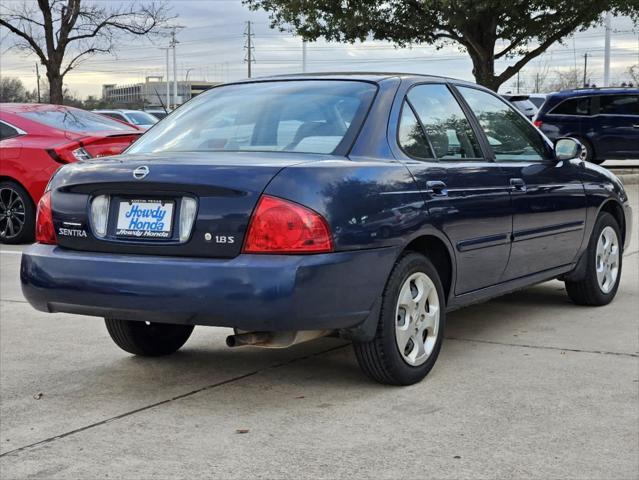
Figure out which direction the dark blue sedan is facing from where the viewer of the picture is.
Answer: facing away from the viewer and to the right of the viewer

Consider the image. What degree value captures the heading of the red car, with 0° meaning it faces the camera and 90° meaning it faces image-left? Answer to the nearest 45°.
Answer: approximately 135°

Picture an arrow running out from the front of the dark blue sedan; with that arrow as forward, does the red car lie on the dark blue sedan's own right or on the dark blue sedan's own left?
on the dark blue sedan's own left

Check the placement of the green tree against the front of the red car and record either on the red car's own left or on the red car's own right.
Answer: on the red car's own right

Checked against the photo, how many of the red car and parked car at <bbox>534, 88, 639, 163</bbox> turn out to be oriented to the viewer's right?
1

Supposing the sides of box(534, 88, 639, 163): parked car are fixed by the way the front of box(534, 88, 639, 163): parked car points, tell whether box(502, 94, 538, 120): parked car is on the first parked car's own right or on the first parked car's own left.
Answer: on the first parked car's own left

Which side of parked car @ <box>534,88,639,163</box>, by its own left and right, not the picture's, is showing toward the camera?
right

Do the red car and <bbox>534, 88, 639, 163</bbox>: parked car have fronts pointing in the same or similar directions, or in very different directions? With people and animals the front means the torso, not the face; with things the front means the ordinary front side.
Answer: very different directions

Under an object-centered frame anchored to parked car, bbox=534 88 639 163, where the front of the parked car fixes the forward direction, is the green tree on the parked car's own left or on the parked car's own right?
on the parked car's own left

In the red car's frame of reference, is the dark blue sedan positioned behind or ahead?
behind

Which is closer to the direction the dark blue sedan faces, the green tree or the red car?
the green tree
